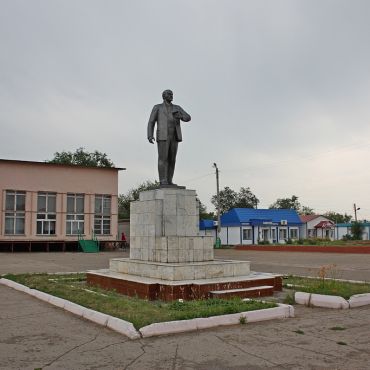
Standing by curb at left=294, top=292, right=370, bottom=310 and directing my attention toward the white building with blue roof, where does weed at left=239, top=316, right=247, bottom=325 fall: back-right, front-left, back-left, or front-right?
back-left

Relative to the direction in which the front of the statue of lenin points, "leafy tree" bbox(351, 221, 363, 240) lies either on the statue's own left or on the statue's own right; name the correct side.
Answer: on the statue's own left

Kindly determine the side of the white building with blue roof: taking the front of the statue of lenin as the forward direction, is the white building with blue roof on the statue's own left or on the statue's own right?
on the statue's own left

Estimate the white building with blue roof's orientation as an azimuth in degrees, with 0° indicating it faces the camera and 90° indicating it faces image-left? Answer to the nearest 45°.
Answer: approximately 315°

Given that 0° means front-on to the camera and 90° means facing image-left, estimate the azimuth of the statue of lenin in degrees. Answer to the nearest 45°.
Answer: approximately 315°

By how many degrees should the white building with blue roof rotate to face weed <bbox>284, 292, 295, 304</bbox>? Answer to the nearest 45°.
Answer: approximately 45° to its right

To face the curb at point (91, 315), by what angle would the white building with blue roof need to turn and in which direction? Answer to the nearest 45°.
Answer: approximately 45° to its right

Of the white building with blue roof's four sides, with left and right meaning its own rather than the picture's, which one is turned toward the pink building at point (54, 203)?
right
